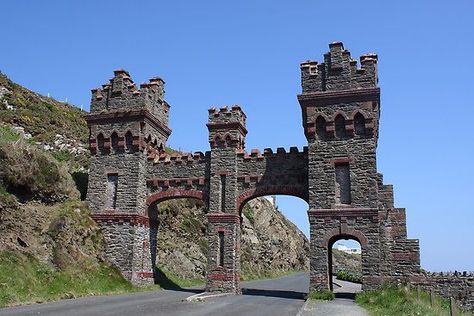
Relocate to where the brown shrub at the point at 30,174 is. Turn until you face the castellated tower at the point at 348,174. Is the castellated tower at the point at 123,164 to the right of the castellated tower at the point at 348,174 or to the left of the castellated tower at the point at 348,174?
left
